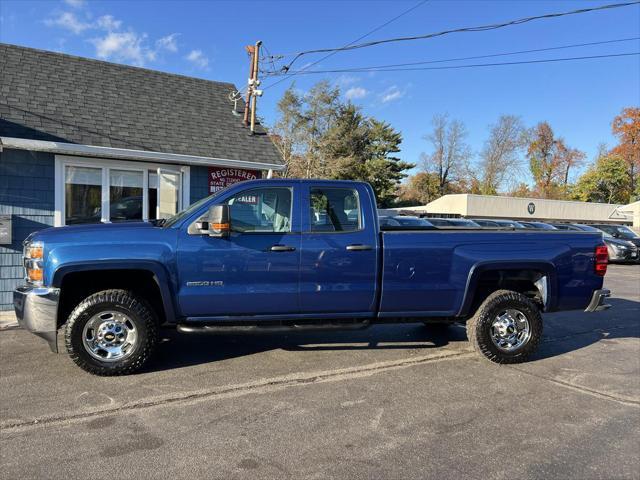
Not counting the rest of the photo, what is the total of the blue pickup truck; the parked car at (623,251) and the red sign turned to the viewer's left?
1

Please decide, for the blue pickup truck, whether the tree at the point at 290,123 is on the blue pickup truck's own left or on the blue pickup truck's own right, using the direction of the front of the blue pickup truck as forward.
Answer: on the blue pickup truck's own right

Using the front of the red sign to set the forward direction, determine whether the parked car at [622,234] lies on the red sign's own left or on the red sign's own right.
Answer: on the red sign's own left

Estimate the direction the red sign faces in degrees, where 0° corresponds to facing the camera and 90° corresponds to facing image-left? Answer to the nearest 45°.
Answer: approximately 0°

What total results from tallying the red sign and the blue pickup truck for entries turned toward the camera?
1

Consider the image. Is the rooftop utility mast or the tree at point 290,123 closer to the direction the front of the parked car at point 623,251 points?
the rooftop utility mast

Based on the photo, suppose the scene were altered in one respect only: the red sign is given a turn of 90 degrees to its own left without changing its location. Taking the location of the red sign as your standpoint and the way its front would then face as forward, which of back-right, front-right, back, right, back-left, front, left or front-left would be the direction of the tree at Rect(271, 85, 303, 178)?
left

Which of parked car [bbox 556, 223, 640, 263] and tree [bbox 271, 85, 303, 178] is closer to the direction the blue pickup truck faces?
the tree

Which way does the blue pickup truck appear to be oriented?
to the viewer's left

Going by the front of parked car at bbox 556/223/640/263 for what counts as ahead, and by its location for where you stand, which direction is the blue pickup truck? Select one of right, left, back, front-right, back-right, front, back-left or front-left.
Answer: front-right

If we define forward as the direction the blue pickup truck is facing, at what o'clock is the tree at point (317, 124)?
The tree is roughly at 3 o'clock from the blue pickup truck.

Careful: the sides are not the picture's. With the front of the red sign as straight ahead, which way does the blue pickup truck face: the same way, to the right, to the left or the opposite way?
to the right

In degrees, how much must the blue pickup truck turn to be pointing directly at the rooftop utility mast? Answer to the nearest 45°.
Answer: approximately 90° to its right
